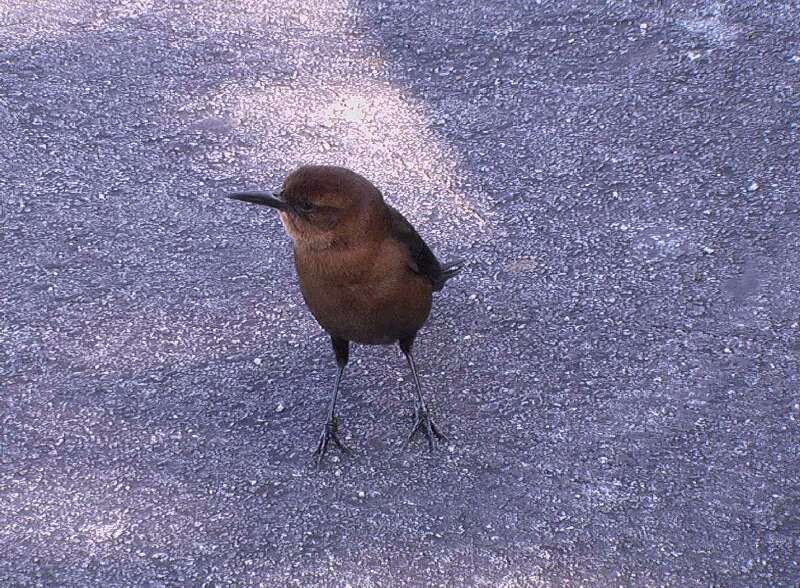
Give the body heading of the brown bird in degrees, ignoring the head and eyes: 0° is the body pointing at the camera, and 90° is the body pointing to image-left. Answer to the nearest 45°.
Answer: approximately 45°
